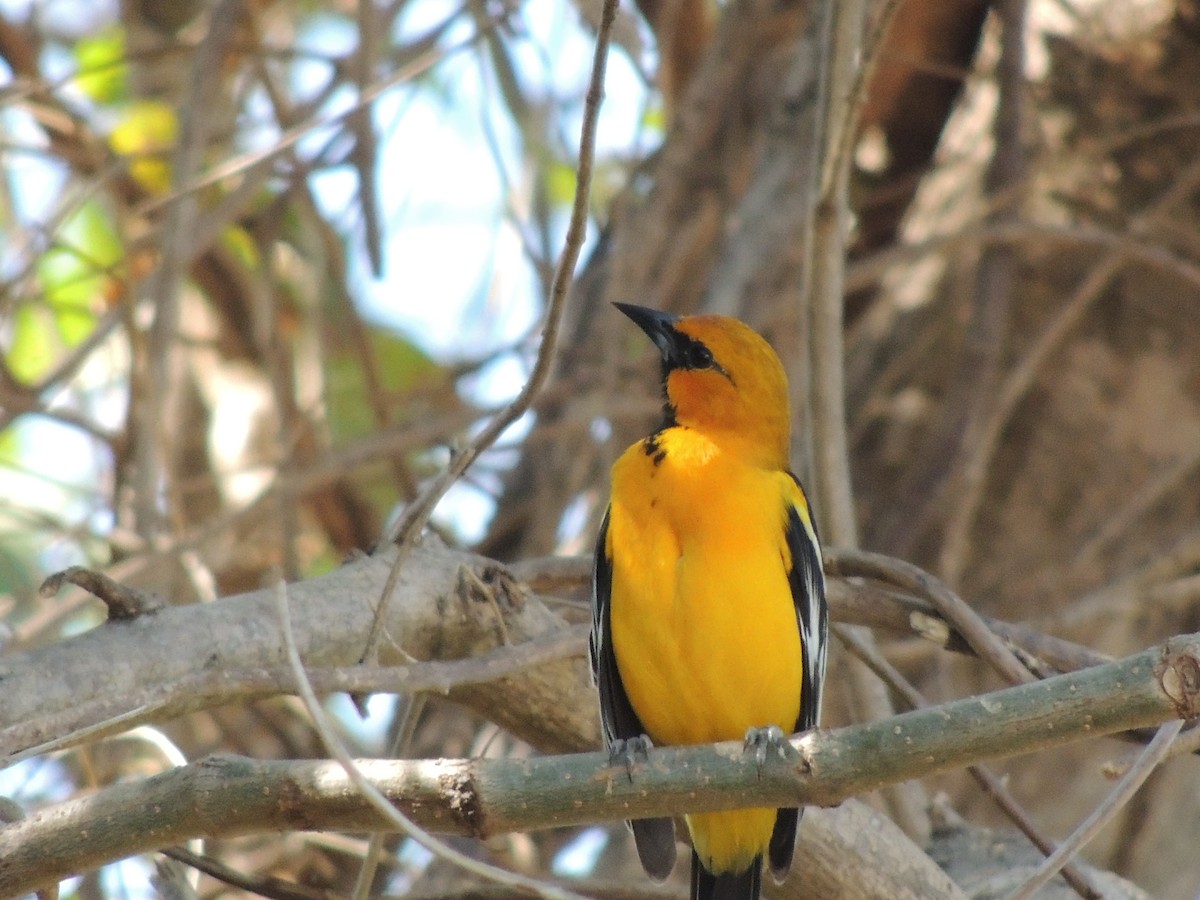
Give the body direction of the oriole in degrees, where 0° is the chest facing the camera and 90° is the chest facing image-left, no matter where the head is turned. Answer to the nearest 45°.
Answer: approximately 0°

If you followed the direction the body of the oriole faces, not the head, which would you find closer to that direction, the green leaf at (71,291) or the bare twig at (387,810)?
the bare twig

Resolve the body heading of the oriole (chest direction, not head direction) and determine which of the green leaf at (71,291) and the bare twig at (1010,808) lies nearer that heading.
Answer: the bare twig

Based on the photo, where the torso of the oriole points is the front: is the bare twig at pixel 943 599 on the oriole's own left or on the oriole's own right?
on the oriole's own left

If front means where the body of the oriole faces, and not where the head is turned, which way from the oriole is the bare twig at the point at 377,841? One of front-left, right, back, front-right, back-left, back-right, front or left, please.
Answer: front-right
